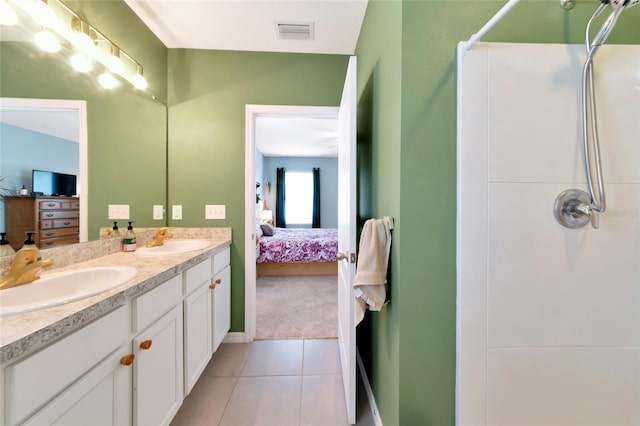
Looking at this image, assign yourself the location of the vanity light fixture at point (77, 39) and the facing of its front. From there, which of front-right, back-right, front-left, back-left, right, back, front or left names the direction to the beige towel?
front

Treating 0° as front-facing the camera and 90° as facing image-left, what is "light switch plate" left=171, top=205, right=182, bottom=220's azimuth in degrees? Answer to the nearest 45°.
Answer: approximately 0°

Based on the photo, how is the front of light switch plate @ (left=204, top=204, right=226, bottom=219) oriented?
toward the camera

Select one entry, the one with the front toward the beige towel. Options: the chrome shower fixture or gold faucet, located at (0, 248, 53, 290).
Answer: the gold faucet

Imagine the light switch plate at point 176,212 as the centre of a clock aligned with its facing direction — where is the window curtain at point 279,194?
The window curtain is roughly at 7 o'clock from the light switch plate.

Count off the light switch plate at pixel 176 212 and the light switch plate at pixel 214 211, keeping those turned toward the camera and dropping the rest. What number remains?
2

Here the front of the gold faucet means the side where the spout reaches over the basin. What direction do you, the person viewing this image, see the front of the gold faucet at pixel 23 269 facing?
facing the viewer and to the right of the viewer

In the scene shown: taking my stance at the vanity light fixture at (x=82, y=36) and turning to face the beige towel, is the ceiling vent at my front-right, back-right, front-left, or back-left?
front-left

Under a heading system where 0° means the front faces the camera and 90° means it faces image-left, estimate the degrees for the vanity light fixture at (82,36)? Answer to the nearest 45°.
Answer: approximately 315°

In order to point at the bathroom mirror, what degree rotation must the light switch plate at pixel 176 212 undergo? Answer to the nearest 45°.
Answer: approximately 45° to its right

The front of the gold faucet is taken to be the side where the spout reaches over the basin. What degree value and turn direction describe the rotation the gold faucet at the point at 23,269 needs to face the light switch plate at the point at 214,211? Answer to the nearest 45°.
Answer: approximately 90° to its left

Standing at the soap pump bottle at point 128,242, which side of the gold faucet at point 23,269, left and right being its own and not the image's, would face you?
left

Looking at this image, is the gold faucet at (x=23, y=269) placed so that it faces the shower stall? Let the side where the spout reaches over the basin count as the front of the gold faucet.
yes
